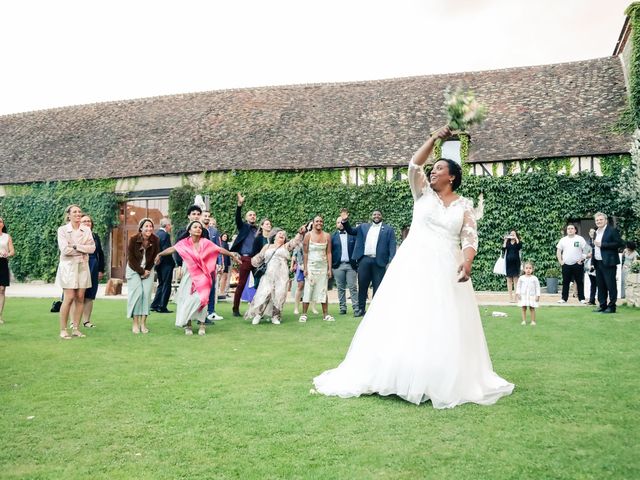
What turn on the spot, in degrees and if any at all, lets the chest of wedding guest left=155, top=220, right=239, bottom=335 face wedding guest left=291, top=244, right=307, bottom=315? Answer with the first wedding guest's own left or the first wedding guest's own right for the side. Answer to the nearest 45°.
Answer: approximately 135° to the first wedding guest's own left

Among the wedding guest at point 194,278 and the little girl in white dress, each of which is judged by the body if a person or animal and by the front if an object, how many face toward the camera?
2

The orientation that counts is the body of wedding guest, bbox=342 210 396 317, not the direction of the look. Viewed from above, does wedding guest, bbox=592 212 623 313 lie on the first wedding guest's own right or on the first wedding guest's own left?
on the first wedding guest's own left

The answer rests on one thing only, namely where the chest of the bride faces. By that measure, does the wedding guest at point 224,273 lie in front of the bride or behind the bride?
behind

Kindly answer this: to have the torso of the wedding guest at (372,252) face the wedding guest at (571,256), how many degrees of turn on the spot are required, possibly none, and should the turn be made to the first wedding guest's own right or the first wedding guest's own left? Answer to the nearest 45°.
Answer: approximately 135° to the first wedding guest's own left

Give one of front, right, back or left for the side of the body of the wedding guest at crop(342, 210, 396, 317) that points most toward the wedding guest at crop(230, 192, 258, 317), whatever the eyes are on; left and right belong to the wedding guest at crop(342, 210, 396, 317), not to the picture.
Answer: right

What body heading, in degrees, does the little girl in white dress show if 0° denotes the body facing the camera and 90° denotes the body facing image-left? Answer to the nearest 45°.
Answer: approximately 0°

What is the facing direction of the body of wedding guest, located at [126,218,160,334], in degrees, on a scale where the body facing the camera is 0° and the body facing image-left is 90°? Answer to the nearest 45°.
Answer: approximately 315°

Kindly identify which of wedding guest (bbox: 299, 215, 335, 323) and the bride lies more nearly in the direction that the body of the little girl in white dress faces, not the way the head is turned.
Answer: the bride

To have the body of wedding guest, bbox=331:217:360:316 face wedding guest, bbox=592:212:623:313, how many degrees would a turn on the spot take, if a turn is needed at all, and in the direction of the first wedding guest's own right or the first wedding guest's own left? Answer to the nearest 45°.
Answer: approximately 90° to the first wedding guest's own left

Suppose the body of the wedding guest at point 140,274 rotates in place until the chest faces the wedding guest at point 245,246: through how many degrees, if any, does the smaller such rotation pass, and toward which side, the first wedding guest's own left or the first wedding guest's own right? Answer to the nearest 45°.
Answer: approximately 90° to the first wedding guest's own left

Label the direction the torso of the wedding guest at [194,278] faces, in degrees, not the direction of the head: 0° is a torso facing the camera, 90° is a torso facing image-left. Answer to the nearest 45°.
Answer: approximately 0°
